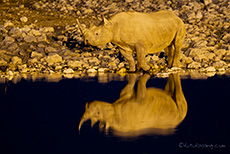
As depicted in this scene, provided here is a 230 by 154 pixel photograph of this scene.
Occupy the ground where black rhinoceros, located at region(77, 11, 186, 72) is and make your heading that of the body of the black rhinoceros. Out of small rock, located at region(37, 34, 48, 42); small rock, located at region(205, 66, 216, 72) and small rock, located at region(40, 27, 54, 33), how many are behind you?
1

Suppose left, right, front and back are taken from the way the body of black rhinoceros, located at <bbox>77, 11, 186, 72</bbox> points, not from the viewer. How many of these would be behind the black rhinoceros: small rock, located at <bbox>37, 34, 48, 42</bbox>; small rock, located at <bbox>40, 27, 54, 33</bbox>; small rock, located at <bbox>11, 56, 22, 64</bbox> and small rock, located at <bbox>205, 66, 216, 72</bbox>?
1

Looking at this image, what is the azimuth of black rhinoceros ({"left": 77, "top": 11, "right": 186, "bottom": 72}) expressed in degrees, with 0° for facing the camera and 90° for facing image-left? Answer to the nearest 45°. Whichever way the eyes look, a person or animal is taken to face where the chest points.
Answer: approximately 90°

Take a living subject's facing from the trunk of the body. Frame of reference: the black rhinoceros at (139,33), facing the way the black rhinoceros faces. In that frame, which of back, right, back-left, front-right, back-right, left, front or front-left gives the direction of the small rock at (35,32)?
front-right

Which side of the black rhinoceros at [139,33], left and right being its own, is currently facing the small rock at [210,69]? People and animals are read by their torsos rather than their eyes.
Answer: back

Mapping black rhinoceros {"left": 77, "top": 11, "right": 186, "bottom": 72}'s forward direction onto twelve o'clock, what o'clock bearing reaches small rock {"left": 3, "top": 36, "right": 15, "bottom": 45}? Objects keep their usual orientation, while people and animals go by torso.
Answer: The small rock is roughly at 1 o'clock from the black rhinoceros.

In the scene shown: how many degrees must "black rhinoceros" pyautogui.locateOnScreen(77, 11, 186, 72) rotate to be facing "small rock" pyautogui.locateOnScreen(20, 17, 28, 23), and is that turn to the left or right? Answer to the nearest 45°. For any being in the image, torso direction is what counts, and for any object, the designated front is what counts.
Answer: approximately 45° to its right

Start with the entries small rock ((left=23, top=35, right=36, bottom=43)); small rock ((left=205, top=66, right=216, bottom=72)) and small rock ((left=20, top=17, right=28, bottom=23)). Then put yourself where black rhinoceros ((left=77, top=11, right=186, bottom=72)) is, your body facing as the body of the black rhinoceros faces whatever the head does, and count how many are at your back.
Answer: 1

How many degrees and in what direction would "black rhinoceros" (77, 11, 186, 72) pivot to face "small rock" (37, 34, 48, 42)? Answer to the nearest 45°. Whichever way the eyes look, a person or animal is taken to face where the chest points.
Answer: approximately 45° to its right

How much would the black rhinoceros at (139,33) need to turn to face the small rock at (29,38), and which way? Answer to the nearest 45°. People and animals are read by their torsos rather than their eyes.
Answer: approximately 45° to its right

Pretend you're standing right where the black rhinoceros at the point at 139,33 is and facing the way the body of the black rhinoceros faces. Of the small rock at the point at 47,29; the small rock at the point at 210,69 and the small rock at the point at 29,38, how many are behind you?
1
